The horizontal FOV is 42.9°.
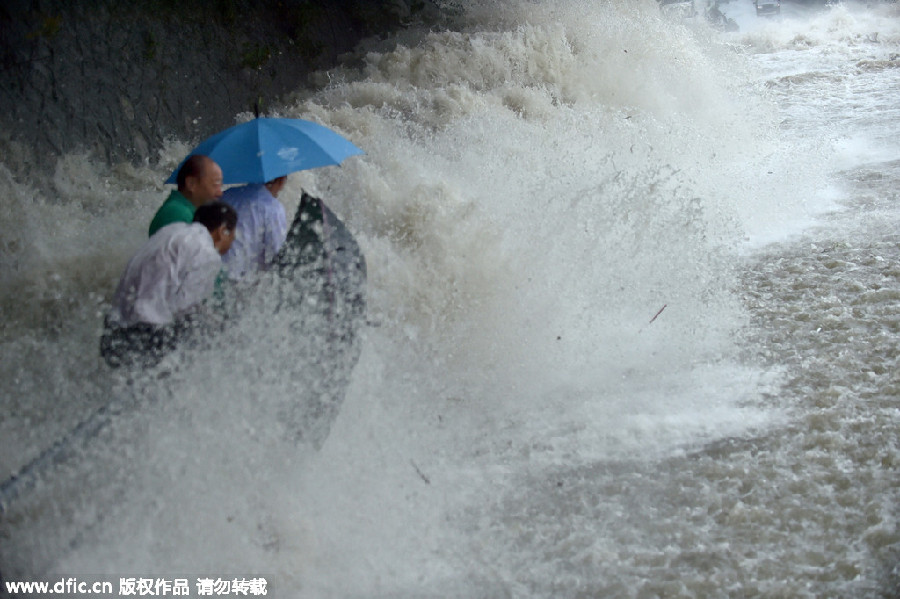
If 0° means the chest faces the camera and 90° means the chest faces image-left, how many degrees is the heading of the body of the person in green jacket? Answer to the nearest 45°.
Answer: approximately 270°
